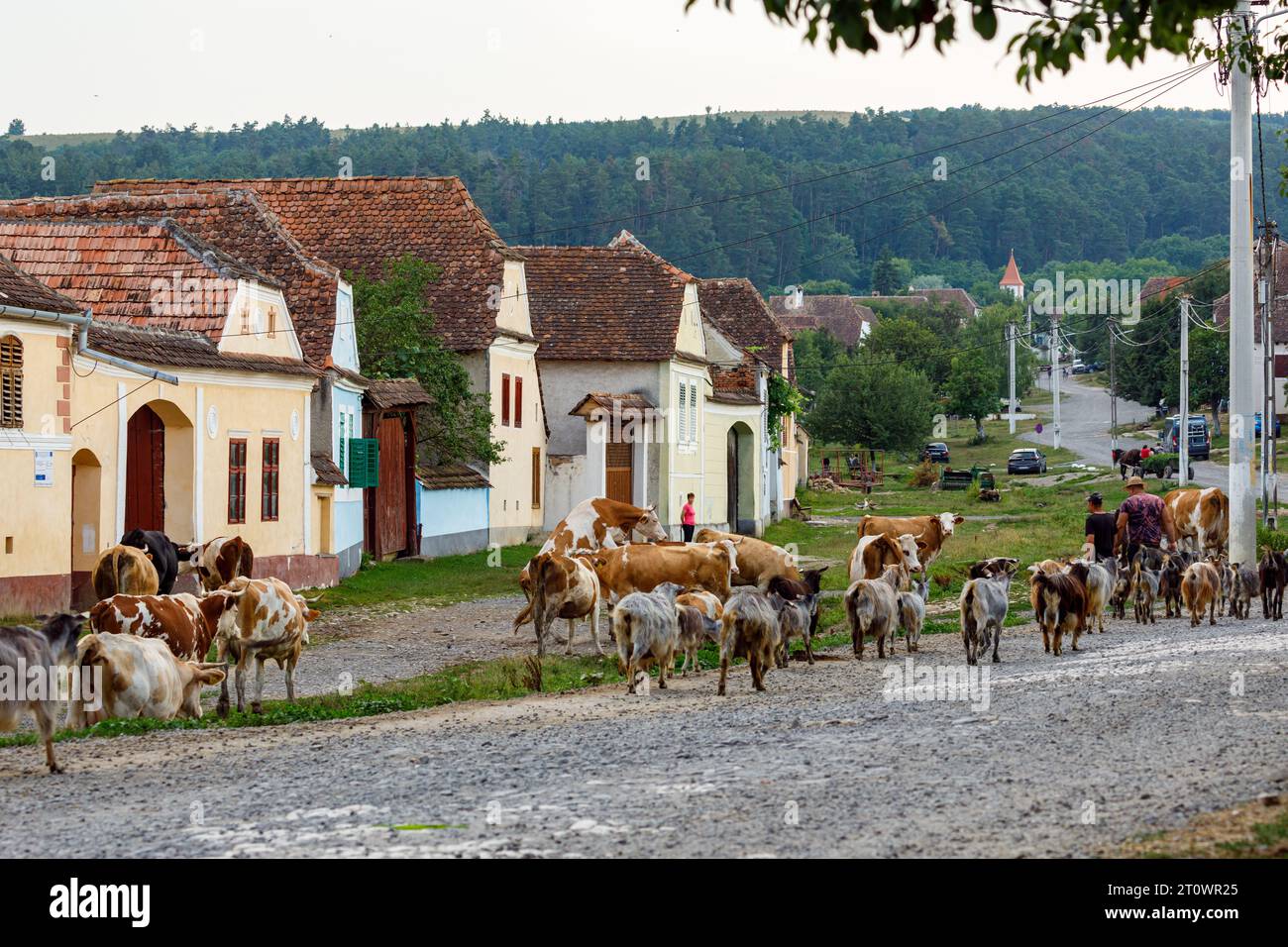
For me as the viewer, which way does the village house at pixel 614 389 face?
facing the viewer and to the right of the viewer

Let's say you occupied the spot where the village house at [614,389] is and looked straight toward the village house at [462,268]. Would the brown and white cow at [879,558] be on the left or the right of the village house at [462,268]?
left

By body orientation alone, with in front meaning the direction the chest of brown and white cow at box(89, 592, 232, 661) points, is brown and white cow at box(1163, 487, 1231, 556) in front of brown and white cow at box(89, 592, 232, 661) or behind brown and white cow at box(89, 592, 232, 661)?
in front

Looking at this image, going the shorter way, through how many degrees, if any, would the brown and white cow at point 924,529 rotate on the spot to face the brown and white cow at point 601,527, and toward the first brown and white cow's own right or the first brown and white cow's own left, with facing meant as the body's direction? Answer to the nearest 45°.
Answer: approximately 135° to the first brown and white cow's own right

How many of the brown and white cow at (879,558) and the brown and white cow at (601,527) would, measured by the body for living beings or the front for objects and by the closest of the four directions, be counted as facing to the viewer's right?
2

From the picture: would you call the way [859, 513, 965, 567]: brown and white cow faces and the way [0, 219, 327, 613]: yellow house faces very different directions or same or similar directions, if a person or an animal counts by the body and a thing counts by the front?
same or similar directions

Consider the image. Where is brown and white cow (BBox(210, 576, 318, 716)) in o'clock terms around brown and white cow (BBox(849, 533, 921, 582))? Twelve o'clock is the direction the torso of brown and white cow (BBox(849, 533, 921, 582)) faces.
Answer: brown and white cow (BBox(210, 576, 318, 716)) is roughly at 4 o'clock from brown and white cow (BBox(849, 533, 921, 582)).

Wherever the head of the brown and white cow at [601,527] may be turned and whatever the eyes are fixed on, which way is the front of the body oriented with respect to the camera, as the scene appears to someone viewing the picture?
to the viewer's right

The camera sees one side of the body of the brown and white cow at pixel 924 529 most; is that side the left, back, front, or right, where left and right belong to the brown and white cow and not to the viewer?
right

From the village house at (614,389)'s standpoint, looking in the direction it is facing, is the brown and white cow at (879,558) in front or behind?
in front

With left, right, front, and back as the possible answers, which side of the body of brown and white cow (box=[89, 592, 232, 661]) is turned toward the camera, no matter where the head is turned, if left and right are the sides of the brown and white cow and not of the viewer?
right

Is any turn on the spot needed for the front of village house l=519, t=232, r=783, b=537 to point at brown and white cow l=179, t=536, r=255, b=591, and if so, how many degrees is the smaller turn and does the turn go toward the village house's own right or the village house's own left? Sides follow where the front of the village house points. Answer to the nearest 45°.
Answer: approximately 45° to the village house's own right
